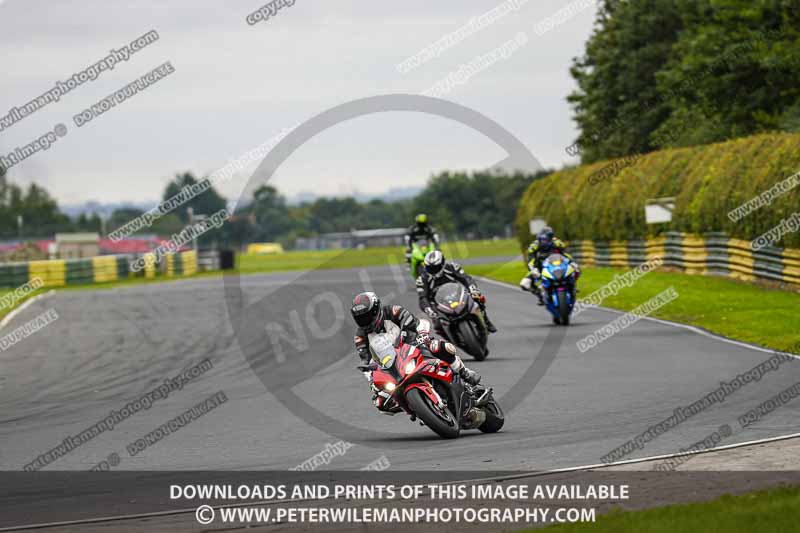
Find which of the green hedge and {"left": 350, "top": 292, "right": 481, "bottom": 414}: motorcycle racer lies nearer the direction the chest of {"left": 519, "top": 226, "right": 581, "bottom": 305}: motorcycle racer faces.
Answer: the motorcycle racer

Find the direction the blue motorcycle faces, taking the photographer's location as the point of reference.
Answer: facing the viewer

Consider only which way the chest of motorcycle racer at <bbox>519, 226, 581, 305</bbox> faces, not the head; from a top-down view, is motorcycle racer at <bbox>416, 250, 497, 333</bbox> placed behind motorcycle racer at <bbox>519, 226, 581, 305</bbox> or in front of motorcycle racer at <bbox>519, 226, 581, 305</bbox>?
in front

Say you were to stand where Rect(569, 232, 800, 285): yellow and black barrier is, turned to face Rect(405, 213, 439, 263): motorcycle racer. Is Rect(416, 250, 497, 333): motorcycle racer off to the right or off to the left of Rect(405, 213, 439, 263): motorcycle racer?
left

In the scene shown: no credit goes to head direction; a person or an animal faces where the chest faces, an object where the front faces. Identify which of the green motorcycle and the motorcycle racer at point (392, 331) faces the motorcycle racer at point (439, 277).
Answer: the green motorcycle

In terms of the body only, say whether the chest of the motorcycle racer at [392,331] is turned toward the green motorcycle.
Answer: no

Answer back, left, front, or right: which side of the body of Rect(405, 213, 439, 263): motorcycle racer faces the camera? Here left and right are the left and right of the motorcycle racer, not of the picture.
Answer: front

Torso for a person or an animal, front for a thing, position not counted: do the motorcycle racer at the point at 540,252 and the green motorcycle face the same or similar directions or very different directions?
same or similar directions

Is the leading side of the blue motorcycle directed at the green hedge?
no

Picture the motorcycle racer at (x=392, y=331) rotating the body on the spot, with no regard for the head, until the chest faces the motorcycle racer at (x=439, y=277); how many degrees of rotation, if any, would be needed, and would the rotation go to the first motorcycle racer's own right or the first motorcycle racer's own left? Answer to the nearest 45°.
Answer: approximately 135° to the first motorcycle racer's own right

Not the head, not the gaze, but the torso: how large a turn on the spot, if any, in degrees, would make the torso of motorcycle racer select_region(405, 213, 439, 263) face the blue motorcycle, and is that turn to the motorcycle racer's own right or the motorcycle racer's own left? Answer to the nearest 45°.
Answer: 0° — they already face it

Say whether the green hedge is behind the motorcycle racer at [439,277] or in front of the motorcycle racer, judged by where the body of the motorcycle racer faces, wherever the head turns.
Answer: behind

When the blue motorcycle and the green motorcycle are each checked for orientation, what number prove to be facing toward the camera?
2

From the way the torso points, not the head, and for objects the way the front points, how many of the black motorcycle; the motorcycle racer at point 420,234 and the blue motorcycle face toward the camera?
3

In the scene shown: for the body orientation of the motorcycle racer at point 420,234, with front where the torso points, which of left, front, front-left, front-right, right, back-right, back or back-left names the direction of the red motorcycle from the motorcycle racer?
front

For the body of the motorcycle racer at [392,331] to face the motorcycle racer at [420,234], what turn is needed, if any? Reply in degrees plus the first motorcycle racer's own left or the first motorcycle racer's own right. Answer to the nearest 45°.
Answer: approximately 135° to the first motorcycle racer's own right

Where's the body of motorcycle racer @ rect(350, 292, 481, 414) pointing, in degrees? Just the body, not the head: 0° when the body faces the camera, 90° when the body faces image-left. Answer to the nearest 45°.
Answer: approximately 45°

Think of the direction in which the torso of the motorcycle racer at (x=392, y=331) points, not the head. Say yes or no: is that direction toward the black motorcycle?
no

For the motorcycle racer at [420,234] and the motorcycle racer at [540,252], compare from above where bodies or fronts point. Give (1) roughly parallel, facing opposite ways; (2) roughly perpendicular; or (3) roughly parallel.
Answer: roughly parallel

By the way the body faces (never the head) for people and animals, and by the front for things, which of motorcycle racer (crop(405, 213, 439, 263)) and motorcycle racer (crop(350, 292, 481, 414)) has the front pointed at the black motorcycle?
motorcycle racer (crop(405, 213, 439, 263))

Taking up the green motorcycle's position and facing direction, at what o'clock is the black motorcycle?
The black motorcycle is roughly at 12 o'clock from the green motorcycle.

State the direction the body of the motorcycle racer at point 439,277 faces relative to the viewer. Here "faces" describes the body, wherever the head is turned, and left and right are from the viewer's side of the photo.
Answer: facing the viewer and to the left of the viewer

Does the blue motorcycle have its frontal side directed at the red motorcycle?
yes
